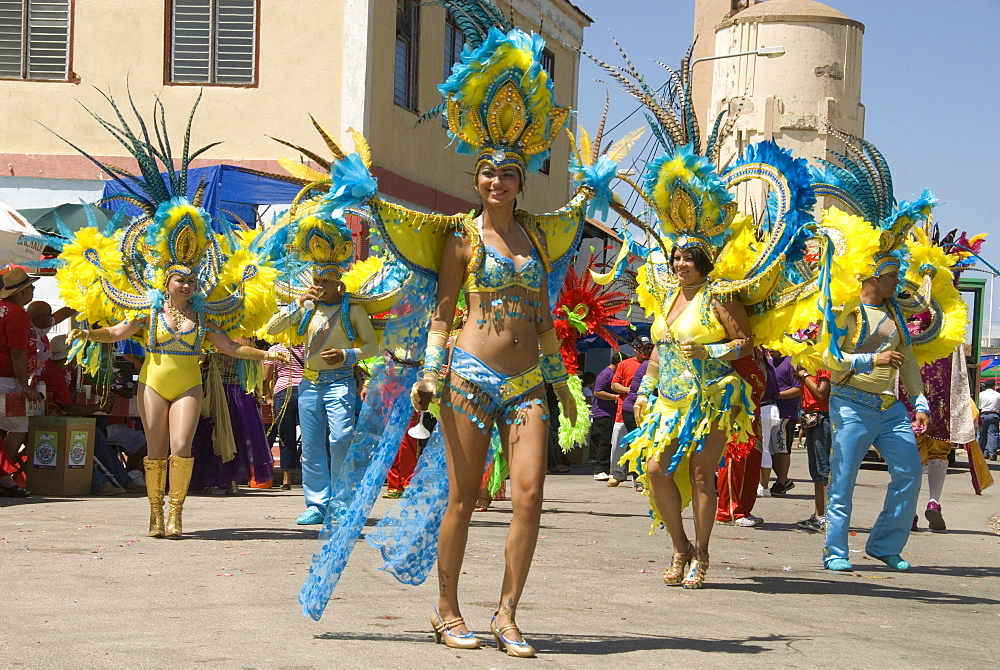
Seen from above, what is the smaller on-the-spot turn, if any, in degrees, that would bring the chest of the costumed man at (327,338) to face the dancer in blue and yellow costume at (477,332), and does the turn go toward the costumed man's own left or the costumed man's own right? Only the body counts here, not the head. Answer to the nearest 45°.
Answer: approximately 45° to the costumed man's own left

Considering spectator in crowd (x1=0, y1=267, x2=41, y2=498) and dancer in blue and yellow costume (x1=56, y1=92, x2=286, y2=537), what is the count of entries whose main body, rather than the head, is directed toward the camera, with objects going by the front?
1

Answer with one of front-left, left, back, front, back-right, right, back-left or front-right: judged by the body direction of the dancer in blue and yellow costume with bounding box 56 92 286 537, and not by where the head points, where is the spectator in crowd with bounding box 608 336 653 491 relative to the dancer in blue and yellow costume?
back-left

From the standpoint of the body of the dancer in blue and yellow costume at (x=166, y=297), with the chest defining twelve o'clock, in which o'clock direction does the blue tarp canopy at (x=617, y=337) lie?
The blue tarp canopy is roughly at 7 o'clock from the dancer in blue and yellow costume.

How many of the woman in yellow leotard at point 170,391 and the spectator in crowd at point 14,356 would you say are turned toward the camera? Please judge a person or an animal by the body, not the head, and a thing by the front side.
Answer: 1

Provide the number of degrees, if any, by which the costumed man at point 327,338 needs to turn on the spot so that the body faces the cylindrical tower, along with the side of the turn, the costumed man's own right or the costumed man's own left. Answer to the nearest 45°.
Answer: approximately 180°

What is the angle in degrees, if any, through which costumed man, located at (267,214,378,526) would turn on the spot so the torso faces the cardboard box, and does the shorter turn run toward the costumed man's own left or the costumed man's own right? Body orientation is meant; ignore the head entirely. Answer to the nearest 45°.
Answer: approximately 90° to the costumed man's own right

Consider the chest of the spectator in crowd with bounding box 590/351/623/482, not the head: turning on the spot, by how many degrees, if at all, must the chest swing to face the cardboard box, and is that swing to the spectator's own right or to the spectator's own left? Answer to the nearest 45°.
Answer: approximately 135° to the spectator's own right

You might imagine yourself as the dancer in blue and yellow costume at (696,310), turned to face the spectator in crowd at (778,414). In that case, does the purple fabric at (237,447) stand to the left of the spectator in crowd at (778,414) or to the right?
left

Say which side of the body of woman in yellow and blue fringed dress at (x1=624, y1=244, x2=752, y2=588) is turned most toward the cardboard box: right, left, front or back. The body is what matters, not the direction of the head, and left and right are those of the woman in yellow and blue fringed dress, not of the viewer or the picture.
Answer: right

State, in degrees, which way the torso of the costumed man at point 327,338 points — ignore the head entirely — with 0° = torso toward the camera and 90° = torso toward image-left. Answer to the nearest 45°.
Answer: approximately 45°
